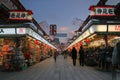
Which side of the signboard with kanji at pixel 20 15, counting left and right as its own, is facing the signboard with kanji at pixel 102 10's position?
left

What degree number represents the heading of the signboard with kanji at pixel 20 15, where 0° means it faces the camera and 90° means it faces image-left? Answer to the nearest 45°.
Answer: approximately 0°

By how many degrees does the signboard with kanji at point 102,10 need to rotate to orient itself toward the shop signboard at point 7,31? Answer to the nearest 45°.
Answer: approximately 45° to its right

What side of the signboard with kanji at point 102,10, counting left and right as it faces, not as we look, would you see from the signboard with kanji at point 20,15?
right
